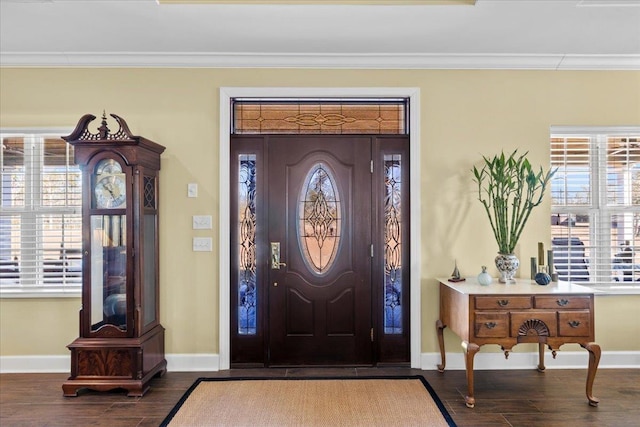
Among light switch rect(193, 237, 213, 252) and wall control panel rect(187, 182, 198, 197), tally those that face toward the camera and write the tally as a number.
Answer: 2

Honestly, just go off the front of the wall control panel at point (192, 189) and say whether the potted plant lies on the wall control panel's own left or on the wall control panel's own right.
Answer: on the wall control panel's own left

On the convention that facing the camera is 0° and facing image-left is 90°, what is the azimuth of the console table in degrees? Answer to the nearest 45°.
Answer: approximately 315°

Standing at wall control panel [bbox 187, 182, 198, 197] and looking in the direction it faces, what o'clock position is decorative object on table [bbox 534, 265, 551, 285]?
The decorative object on table is roughly at 10 o'clock from the wall control panel.

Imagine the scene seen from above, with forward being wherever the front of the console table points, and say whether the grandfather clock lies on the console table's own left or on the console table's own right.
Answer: on the console table's own right

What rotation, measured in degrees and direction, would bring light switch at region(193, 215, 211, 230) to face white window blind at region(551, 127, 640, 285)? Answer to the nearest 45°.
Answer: approximately 90° to its left

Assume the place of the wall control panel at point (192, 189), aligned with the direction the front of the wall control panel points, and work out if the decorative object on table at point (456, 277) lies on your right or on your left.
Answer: on your left
